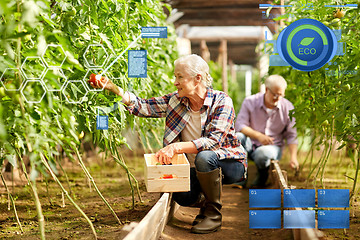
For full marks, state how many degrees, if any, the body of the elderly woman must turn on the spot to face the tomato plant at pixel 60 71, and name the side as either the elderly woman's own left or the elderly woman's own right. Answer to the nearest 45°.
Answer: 0° — they already face it

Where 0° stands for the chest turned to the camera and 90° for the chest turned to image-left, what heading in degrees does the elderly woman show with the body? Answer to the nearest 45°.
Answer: approximately 45°

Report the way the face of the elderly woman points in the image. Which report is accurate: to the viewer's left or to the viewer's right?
to the viewer's left

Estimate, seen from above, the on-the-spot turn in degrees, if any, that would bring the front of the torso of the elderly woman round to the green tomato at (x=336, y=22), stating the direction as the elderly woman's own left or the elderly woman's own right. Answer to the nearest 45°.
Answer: approximately 135° to the elderly woman's own left
